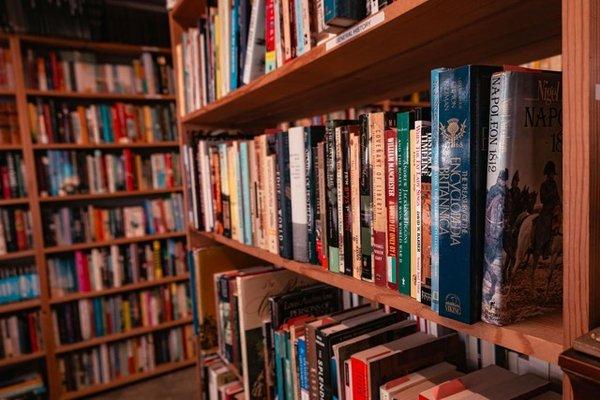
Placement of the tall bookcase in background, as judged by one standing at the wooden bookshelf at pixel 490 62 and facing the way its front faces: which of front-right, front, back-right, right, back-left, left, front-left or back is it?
right

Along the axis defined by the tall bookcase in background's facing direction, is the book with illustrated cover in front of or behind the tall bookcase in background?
in front

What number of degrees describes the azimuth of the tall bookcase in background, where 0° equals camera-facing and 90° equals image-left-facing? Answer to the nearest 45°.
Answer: approximately 315°
